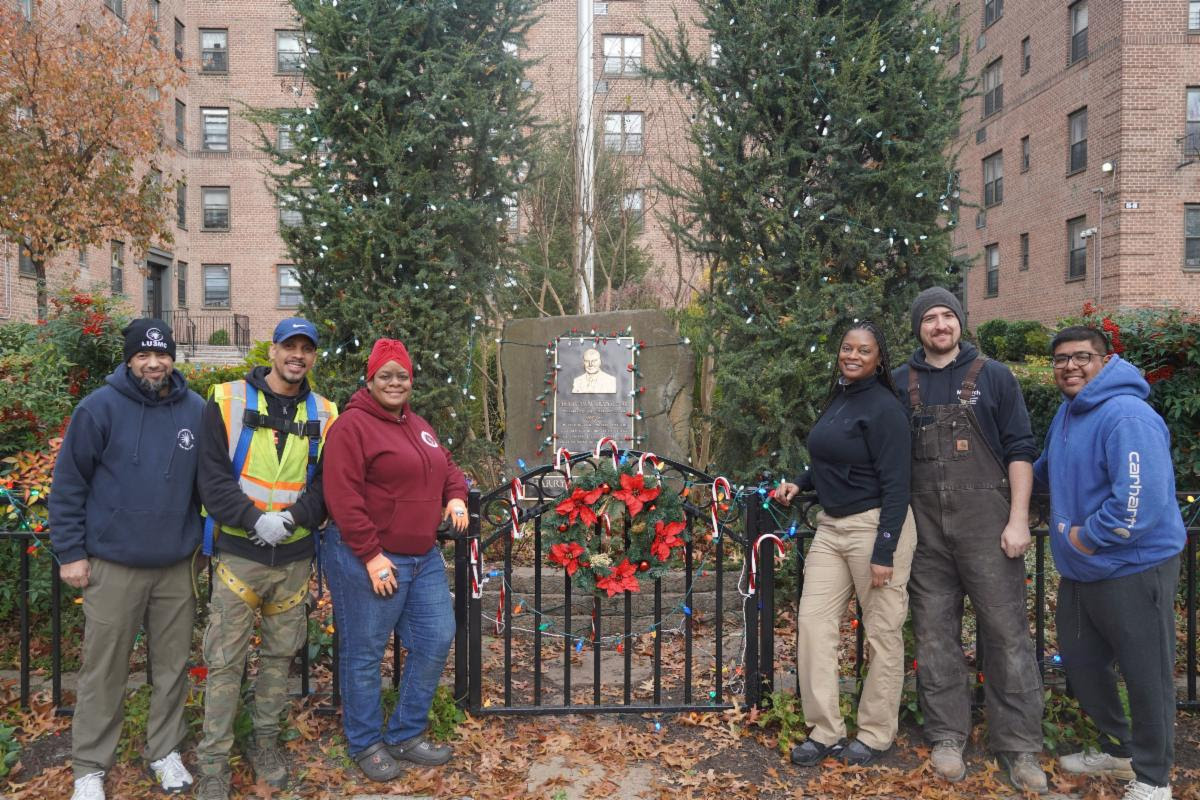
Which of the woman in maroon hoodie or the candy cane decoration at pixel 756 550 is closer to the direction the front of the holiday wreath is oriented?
the woman in maroon hoodie

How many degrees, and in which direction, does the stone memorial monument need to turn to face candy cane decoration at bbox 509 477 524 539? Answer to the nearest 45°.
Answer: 0° — it already faces it

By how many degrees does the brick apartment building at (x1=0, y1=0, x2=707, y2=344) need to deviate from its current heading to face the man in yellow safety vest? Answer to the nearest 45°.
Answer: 0° — it already faces them

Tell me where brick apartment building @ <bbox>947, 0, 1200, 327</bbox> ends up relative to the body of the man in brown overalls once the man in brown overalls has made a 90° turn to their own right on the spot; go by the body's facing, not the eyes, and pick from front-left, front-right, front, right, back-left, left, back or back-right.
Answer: front-right

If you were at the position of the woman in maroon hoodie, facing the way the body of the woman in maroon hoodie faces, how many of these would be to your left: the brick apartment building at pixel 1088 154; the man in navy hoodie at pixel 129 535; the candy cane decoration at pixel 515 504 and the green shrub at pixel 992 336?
3

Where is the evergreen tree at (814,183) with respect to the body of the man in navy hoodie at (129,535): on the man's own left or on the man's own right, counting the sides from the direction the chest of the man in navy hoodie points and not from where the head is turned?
on the man's own left

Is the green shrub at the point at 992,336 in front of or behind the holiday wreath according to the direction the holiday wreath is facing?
behind

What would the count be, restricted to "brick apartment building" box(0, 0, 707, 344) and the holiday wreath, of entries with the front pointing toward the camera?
2

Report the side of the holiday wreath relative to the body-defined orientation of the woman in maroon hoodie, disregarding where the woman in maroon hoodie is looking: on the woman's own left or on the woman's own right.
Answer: on the woman's own left

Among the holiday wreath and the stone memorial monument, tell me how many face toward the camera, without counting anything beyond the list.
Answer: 2
